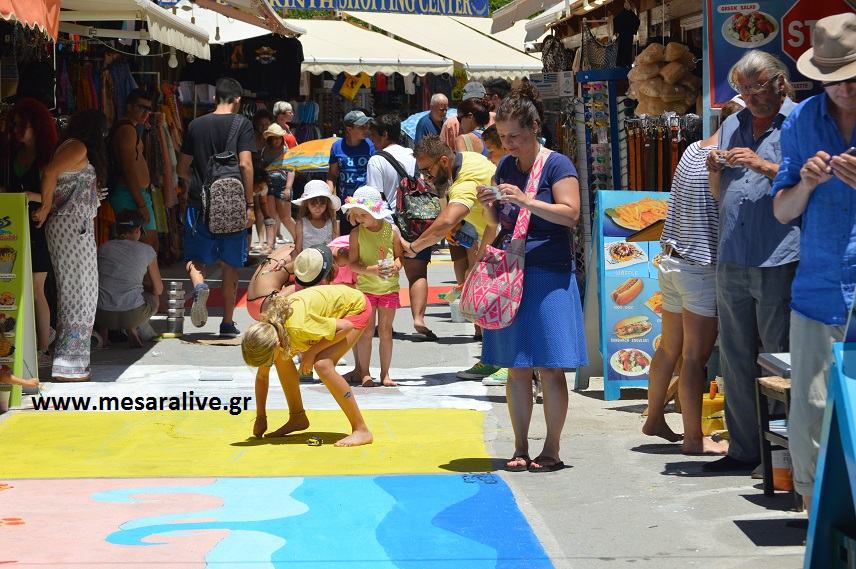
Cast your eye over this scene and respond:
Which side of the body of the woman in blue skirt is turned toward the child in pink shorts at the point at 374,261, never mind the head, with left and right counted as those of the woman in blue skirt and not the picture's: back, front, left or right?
right

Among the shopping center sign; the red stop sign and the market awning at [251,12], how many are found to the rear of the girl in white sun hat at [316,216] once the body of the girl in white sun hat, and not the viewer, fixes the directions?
2

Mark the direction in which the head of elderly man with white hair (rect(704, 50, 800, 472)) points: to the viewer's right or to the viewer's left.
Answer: to the viewer's left

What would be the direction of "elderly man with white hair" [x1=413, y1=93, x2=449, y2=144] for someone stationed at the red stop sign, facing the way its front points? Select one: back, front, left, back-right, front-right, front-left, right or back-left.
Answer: back-right

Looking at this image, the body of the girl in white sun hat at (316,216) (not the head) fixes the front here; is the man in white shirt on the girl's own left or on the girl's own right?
on the girl's own left

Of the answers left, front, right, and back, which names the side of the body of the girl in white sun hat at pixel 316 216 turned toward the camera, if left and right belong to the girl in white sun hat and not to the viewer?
front

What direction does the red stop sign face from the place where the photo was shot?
facing the viewer

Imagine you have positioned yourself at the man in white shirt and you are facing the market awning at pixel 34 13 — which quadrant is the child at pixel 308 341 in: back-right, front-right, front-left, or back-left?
front-left

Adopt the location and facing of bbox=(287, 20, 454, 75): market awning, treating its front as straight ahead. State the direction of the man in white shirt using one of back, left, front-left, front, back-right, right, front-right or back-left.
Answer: front

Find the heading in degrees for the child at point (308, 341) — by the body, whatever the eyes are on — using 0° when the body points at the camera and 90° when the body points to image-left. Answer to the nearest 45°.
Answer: approximately 90°

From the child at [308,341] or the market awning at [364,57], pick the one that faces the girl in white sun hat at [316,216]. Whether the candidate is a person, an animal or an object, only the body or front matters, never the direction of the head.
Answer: the market awning

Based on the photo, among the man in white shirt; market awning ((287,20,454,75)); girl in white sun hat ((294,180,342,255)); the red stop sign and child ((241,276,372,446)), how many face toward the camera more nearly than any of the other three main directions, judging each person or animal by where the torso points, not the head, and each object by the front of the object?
3

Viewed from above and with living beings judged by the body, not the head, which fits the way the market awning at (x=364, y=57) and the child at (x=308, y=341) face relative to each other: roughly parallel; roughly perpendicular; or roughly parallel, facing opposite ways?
roughly perpendicular

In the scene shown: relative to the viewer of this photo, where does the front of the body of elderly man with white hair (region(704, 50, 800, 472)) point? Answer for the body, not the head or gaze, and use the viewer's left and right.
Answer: facing the viewer and to the left of the viewer

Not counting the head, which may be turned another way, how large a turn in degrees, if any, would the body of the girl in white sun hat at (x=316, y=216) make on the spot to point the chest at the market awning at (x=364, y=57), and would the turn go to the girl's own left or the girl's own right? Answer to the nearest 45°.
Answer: approximately 180°

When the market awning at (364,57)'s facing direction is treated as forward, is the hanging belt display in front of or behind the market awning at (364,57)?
in front

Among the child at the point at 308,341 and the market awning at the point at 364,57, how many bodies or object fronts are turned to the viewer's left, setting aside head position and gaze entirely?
1
